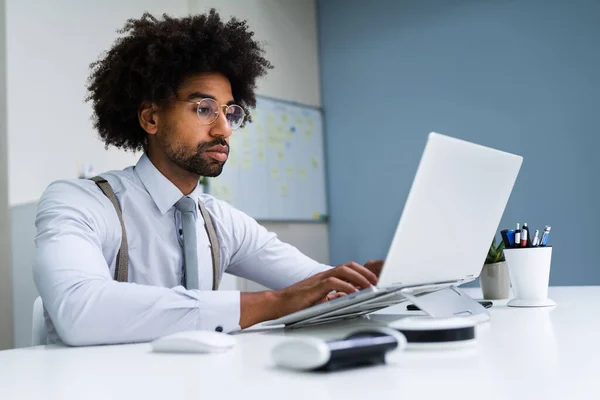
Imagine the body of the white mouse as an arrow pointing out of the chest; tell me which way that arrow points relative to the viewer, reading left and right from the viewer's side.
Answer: facing to the right of the viewer

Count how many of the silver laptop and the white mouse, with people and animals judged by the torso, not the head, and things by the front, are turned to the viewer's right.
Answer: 1

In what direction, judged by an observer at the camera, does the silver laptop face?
facing away from the viewer and to the left of the viewer

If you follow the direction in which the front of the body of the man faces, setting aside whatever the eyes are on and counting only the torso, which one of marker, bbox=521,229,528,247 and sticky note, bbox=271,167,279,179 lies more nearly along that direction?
the marker

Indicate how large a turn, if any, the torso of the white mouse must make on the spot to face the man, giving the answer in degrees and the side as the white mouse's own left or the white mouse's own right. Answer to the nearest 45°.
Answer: approximately 90° to the white mouse's own left

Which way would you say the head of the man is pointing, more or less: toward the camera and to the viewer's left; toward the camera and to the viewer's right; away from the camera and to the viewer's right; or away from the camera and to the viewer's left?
toward the camera and to the viewer's right

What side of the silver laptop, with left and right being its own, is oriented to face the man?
front

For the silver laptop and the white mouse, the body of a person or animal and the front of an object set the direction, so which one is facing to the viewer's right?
the white mouse

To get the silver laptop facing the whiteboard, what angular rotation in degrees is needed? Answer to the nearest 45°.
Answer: approximately 45° to its right

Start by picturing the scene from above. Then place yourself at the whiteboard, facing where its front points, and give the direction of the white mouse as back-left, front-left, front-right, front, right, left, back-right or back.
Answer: front-right

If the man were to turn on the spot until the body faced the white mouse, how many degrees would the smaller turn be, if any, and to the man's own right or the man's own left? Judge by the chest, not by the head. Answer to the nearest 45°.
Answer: approximately 45° to the man's own right

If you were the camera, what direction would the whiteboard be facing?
facing the viewer and to the right of the viewer
